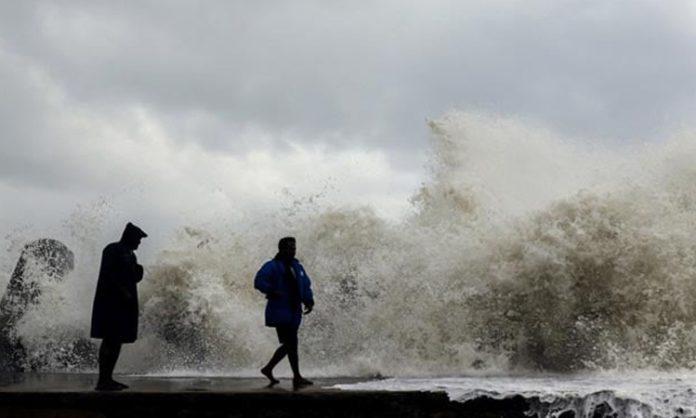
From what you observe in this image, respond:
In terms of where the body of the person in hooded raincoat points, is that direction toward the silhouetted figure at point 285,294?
yes

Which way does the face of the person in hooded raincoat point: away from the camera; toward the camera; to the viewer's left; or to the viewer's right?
to the viewer's right

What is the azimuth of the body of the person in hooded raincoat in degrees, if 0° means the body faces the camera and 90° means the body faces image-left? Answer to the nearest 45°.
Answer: approximately 270°
